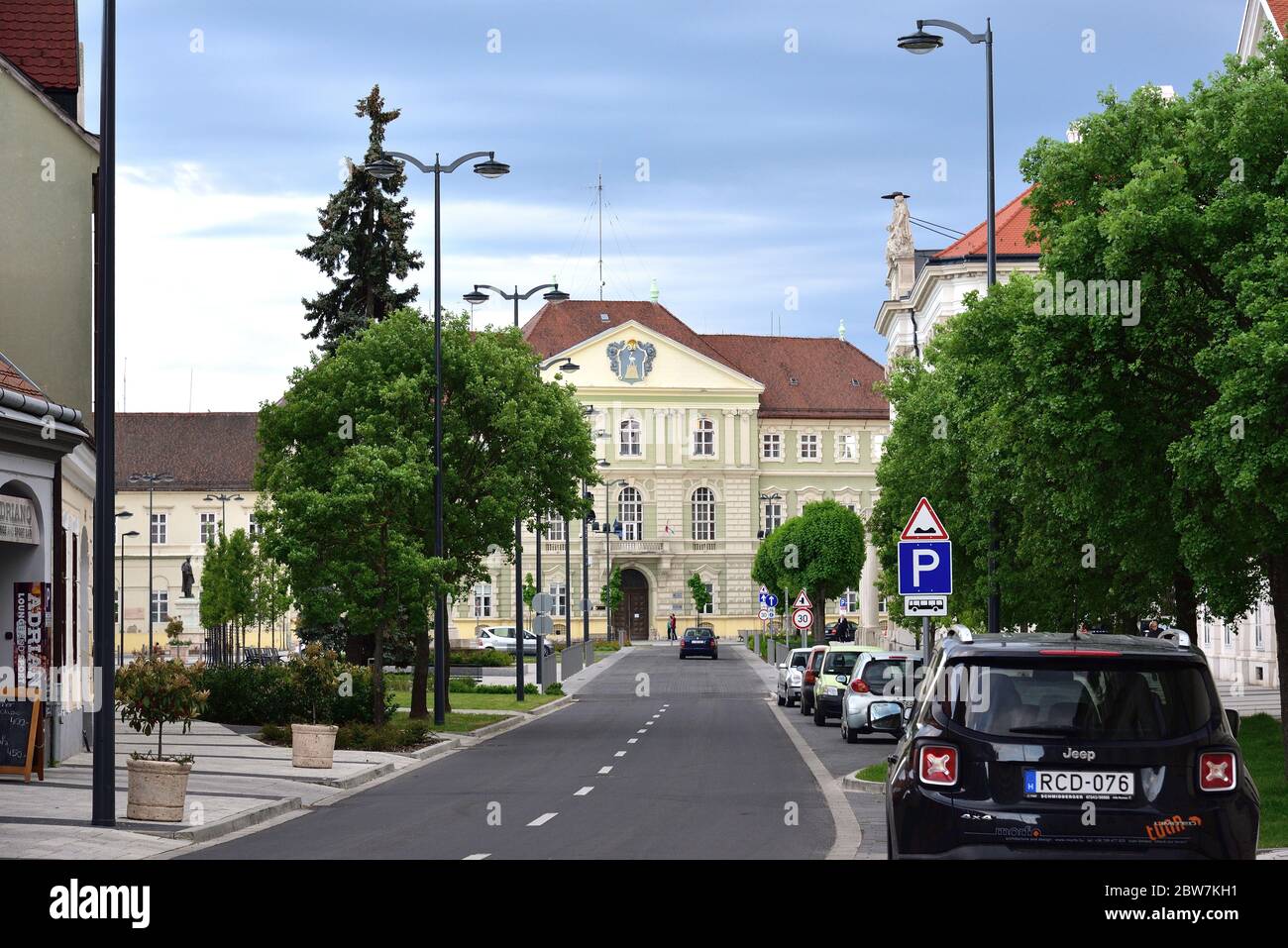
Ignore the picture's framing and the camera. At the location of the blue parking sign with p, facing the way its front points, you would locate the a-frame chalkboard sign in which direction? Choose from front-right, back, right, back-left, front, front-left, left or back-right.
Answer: right

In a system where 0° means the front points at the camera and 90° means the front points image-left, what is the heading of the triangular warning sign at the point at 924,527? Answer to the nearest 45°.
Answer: approximately 0°

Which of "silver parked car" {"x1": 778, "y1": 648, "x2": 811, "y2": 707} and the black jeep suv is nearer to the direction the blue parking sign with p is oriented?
the black jeep suv

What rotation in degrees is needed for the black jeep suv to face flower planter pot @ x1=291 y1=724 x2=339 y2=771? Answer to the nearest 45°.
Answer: approximately 45° to its left

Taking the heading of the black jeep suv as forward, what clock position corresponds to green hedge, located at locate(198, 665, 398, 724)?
The green hedge is roughly at 11 o'clock from the black jeep suv.

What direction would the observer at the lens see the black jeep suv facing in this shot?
facing away from the viewer

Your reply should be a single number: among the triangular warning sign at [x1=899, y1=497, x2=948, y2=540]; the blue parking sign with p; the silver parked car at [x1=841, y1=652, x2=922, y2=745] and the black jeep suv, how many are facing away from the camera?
2

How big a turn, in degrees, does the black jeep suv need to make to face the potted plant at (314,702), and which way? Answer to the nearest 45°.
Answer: approximately 45° to its left

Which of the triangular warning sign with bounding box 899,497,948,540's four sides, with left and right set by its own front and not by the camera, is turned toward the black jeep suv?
front

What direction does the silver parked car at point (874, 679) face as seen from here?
away from the camera

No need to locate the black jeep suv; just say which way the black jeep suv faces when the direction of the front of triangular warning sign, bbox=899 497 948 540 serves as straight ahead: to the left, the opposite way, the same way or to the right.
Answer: the opposite way
